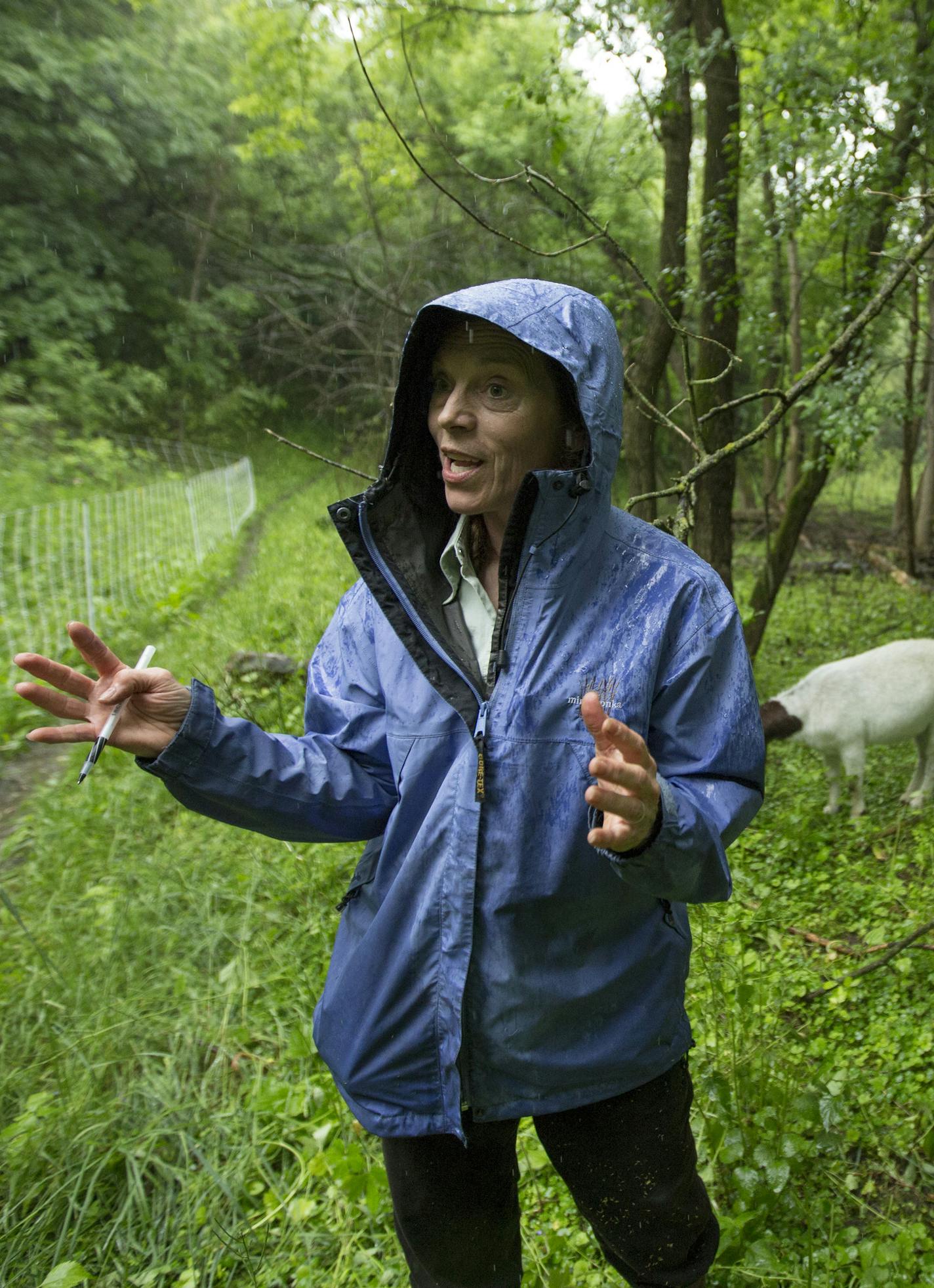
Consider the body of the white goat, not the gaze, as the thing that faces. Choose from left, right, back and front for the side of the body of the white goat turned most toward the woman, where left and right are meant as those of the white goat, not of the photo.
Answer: left

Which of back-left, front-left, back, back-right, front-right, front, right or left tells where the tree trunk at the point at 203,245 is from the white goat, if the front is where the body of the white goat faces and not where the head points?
front-right

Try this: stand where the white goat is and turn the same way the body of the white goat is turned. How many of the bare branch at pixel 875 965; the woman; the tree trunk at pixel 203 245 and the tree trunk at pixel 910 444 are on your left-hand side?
2

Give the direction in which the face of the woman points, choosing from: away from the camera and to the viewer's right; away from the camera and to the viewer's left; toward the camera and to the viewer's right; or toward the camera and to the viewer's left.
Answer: toward the camera and to the viewer's left

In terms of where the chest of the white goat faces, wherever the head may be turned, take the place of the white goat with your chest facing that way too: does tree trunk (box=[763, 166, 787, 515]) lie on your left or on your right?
on your right

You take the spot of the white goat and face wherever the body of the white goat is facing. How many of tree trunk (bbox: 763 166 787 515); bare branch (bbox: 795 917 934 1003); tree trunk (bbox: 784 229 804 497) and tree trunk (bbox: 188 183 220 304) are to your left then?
1

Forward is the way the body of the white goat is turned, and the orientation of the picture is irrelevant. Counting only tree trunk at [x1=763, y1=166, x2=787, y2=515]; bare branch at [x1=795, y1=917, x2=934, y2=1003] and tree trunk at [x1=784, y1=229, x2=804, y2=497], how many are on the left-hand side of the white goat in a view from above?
1

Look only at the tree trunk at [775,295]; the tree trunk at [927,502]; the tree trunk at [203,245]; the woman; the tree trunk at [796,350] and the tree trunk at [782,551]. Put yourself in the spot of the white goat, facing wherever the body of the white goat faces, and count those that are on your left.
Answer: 1

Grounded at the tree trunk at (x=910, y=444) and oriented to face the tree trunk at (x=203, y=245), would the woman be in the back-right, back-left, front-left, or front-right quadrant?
back-left

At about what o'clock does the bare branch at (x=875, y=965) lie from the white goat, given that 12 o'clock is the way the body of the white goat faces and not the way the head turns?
The bare branch is roughly at 9 o'clock from the white goat.

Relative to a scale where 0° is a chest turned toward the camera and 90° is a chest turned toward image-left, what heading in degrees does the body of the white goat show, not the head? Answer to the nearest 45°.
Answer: approximately 90°

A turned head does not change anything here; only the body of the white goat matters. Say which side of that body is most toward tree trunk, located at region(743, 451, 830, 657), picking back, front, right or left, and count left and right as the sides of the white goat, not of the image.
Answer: right

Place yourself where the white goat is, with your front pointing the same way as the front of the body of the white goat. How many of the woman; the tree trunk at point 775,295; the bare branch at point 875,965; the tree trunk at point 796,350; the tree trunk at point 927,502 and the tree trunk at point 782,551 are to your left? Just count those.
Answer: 2

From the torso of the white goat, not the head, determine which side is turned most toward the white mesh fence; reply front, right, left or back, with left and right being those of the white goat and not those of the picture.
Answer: front
